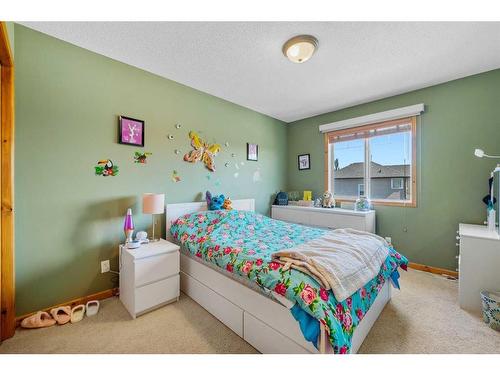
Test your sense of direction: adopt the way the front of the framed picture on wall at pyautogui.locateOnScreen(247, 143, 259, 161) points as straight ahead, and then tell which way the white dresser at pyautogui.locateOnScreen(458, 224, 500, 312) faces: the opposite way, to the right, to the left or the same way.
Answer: the opposite way

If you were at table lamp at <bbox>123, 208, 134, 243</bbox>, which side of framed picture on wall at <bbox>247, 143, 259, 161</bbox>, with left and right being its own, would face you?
right

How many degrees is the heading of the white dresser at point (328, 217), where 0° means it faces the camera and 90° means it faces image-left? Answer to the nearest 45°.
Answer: approximately 45°

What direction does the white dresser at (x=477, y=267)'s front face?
to the viewer's left

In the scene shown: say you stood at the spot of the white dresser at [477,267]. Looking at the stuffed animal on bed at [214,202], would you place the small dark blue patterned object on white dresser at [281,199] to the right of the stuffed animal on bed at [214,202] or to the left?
right

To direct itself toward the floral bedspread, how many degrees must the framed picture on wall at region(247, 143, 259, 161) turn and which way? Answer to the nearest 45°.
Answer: approximately 45° to its right

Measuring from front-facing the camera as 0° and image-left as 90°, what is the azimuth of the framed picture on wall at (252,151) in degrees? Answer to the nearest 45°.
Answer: approximately 315°

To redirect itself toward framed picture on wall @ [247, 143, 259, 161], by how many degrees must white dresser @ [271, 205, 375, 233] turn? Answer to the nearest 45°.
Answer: approximately 45° to its right

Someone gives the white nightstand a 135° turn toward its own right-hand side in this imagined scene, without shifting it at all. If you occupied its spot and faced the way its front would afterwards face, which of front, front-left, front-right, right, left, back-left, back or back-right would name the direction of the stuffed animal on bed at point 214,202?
back-right

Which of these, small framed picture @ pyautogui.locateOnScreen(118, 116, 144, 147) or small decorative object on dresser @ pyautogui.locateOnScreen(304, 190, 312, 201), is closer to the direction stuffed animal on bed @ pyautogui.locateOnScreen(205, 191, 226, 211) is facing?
the small decorative object on dresser
